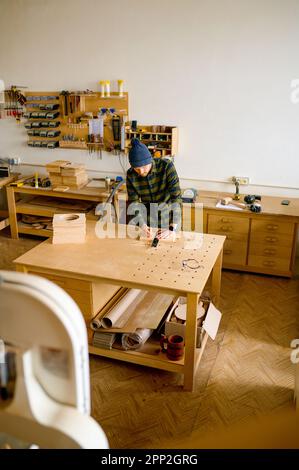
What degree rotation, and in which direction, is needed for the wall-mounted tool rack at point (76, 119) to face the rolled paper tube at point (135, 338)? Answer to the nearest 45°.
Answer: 0° — it already faces it

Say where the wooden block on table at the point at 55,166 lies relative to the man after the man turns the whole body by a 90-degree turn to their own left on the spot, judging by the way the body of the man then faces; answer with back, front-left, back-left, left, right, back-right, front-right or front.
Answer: back-left

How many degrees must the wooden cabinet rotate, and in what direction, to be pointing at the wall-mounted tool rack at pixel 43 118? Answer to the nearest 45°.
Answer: approximately 90° to its right

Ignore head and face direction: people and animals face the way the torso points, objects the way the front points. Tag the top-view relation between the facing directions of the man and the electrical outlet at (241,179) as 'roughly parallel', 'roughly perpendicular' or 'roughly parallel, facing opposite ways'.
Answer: roughly parallel

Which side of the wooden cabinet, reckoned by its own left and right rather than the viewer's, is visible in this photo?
front

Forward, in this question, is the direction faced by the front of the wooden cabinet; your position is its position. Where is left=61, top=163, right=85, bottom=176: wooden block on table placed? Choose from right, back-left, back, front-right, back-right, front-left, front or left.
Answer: right

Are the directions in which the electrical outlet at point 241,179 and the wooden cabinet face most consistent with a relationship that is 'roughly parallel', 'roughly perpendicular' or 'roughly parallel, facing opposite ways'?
roughly parallel

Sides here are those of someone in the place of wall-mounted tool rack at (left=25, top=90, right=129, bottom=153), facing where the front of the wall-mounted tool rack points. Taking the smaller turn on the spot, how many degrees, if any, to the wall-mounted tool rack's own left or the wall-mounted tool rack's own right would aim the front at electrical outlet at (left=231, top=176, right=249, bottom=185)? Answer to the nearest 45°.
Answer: approximately 45° to the wall-mounted tool rack's own left

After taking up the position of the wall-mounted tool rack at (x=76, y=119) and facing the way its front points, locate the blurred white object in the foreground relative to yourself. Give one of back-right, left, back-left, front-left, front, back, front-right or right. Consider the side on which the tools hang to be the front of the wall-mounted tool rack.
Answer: front

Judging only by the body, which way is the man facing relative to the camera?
toward the camera

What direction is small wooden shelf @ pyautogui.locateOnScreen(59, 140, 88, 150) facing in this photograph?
toward the camera

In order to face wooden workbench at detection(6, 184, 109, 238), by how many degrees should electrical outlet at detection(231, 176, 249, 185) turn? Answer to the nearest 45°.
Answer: approximately 90° to its right

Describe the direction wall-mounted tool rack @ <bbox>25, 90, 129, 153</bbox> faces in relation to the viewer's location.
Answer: facing the viewer

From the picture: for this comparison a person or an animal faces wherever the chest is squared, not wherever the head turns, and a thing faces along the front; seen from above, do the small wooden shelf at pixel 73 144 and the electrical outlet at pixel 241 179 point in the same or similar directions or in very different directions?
same or similar directions

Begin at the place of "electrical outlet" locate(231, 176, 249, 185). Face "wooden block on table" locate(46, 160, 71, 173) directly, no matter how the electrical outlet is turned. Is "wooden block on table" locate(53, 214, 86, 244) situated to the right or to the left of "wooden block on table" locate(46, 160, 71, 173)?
left

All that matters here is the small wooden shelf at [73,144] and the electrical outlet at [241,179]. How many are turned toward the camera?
2
